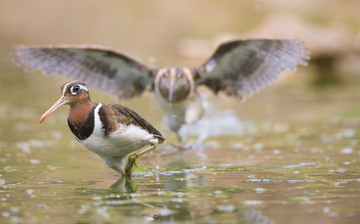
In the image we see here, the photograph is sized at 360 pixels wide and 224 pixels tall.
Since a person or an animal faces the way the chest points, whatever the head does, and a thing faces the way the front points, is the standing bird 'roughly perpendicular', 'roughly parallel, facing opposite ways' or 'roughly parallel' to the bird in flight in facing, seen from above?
roughly perpendicular

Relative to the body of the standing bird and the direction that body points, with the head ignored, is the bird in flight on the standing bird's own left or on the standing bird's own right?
on the standing bird's own right

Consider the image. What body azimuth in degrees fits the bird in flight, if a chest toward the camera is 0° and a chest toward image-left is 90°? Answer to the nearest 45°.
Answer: approximately 0°

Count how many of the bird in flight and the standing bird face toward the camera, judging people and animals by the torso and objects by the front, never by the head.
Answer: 1

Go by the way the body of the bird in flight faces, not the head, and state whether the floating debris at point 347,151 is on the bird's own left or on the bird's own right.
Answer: on the bird's own left

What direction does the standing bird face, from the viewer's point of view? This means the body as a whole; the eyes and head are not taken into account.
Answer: to the viewer's left
